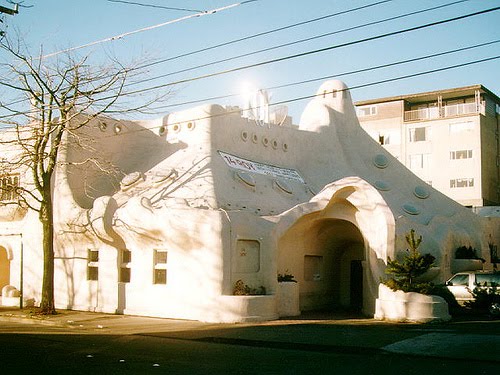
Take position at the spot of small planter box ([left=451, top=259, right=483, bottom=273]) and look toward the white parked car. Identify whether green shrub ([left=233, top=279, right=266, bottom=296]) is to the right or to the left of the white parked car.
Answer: right

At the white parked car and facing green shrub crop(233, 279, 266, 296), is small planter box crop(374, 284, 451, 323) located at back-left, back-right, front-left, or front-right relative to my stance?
front-left

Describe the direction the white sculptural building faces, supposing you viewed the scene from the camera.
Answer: facing the viewer and to the right of the viewer

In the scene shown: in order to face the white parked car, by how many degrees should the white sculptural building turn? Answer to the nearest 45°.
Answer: approximately 45° to its left
